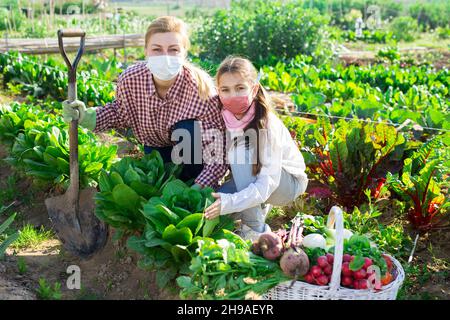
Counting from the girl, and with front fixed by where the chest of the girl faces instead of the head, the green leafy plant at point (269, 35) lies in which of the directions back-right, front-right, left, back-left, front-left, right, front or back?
back-right

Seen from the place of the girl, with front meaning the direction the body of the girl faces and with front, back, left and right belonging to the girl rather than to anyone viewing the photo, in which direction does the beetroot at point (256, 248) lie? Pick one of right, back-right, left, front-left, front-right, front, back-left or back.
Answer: front-left

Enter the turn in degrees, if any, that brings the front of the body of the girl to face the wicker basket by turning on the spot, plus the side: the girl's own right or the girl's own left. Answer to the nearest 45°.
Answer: approximately 90° to the girl's own left

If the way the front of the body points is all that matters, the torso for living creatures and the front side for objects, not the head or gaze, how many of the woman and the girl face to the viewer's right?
0

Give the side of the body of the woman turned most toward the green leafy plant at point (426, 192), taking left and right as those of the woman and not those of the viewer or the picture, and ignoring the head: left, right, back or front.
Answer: left

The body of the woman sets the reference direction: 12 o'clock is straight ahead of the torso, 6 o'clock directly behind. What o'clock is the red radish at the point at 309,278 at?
The red radish is roughly at 11 o'clock from the woman.

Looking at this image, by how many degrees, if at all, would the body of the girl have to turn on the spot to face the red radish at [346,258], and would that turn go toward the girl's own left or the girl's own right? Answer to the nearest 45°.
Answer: approximately 90° to the girl's own left

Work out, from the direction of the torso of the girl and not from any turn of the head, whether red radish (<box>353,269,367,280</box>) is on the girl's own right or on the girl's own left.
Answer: on the girl's own left

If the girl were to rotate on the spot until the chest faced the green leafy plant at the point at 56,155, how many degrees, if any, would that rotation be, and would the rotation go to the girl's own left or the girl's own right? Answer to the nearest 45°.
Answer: approximately 90° to the girl's own right

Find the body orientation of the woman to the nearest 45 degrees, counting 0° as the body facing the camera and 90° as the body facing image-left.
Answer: approximately 0°

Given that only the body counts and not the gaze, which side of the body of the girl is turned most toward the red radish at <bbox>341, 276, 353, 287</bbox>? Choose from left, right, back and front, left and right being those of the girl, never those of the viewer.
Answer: left

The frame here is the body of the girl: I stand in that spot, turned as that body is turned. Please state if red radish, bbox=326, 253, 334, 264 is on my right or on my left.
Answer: on my left

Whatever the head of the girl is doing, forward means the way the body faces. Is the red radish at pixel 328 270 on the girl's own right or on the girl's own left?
on the girl's own left
